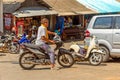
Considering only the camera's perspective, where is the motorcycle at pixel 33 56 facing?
facing to the right of the viewer

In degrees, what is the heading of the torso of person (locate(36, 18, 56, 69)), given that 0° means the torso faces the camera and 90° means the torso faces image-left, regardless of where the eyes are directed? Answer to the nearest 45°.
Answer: approximately 270°

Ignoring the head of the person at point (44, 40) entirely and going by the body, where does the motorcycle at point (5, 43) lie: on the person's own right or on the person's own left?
on the person's own left
